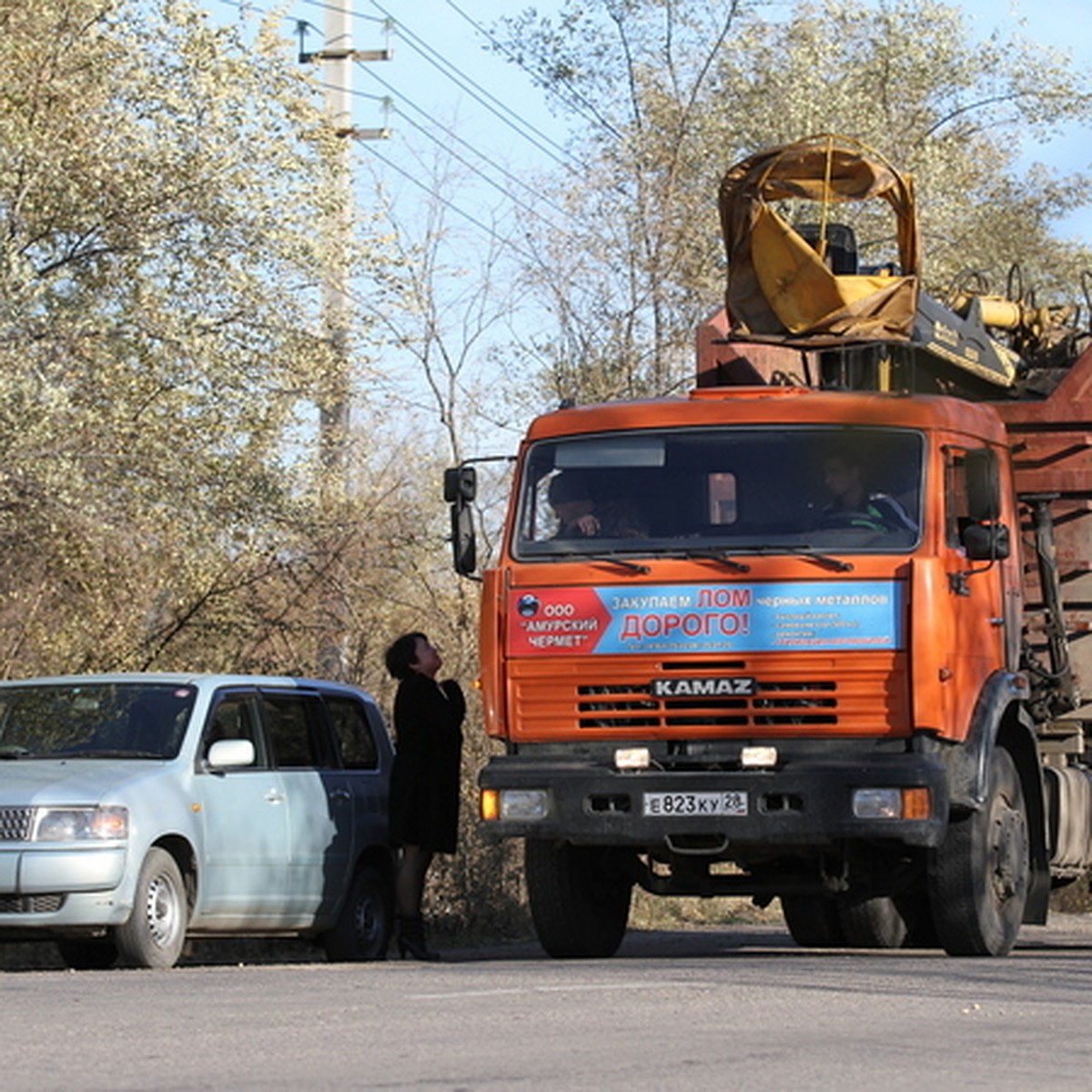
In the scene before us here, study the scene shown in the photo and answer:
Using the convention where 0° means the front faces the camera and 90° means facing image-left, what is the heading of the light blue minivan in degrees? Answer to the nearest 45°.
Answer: approximately 45°

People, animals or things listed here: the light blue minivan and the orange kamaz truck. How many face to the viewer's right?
0

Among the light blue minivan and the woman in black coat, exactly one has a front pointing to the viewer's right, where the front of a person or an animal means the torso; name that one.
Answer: the woman in black coat

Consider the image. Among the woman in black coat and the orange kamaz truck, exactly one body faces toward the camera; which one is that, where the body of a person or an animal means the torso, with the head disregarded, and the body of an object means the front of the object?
the orange kamaz truck

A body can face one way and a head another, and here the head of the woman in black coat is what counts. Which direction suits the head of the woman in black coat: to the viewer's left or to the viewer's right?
to the viewer's right

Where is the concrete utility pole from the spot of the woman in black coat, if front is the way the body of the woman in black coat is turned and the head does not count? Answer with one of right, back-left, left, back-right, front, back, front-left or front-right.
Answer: left

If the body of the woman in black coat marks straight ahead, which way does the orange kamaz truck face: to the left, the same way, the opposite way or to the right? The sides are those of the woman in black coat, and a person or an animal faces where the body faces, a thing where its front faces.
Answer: to the right

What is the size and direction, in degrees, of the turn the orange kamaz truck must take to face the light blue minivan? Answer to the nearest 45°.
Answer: approximately 90° to its right

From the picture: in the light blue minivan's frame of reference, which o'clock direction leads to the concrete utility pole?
The concrete utility pole is roughly at 5 o'clock from the light blue minivan.

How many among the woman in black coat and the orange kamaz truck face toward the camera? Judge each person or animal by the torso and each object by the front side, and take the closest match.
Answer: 1

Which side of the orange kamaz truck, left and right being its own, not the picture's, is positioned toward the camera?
front

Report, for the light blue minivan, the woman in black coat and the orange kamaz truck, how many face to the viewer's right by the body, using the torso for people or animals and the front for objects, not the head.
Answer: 1

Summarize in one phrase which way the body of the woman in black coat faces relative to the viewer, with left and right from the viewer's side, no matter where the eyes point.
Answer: facing to the right of the viewer
